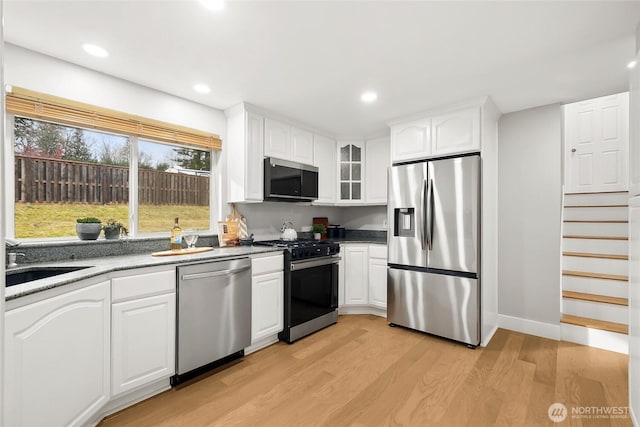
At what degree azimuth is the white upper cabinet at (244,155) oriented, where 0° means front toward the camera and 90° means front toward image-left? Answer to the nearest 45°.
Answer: approximately 315°

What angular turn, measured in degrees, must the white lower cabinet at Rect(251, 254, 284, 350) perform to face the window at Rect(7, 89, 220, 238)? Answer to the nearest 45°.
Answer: approximately 135° to its right

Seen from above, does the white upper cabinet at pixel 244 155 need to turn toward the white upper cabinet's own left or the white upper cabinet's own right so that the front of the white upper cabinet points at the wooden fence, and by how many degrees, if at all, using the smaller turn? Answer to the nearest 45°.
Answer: approximately 135° to the white upper cabinet's own right

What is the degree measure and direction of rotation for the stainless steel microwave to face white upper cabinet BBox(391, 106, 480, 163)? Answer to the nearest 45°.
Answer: approximately 45° to its left

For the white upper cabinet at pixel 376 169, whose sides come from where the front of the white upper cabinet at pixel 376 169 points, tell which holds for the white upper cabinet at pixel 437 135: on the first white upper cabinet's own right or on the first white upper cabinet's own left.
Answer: on the first white upper cabinet's own left

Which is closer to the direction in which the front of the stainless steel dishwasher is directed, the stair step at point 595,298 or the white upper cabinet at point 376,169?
the stair step

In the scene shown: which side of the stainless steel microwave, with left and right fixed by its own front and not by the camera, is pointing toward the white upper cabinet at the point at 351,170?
left

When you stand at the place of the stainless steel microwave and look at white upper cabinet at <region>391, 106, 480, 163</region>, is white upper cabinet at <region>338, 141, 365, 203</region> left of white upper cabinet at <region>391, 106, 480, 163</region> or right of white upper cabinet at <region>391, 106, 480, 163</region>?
left

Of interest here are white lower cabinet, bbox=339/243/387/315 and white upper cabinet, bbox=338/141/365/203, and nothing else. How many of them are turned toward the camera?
2
